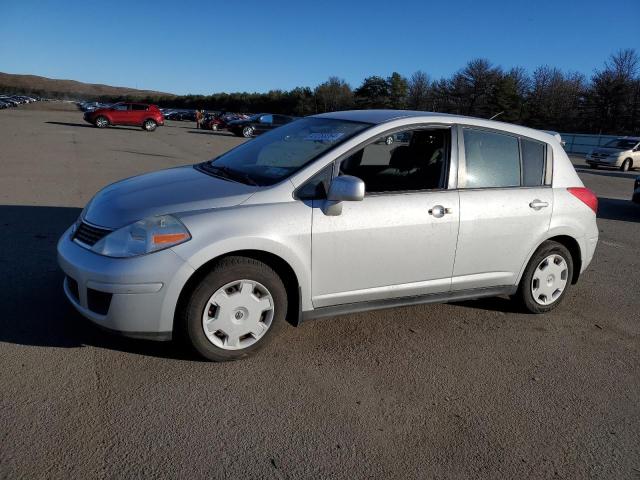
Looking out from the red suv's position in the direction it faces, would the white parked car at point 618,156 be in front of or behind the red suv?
behind

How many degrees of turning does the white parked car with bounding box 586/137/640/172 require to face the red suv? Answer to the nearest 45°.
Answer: approximately 45° to its right

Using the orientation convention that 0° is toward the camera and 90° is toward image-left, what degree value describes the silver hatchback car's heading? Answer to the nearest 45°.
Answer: approximately 45°

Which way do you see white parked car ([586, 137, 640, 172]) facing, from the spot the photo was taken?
facing the viewer and to the left of the viewer

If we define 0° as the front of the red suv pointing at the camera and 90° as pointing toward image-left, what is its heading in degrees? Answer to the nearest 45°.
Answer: approximately 90°

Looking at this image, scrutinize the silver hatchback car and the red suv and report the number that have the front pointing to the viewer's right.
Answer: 0

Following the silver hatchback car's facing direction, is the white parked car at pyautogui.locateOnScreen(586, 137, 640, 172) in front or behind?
behind

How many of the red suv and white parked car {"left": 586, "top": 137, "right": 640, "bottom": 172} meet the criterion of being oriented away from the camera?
0

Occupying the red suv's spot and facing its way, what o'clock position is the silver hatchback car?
The silver hatchback car is roughly at 9 o'clock from the red suv.

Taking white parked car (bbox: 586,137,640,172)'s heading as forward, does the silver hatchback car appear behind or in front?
in front

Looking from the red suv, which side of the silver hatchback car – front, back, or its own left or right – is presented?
right
